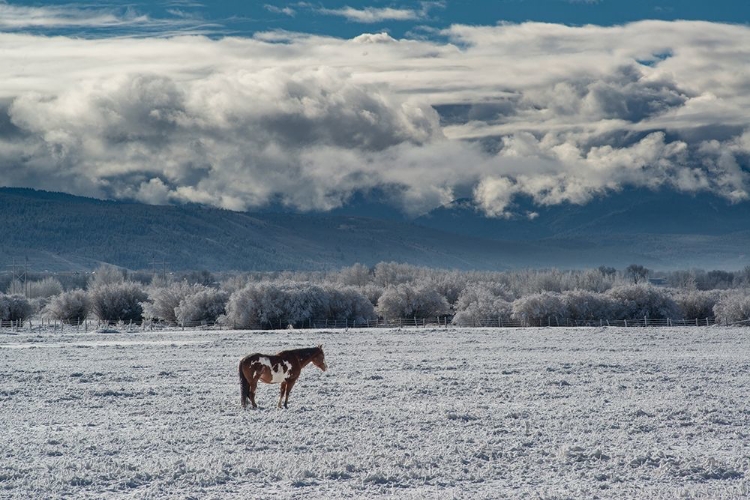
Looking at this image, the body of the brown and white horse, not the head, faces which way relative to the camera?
to the viewer's right
